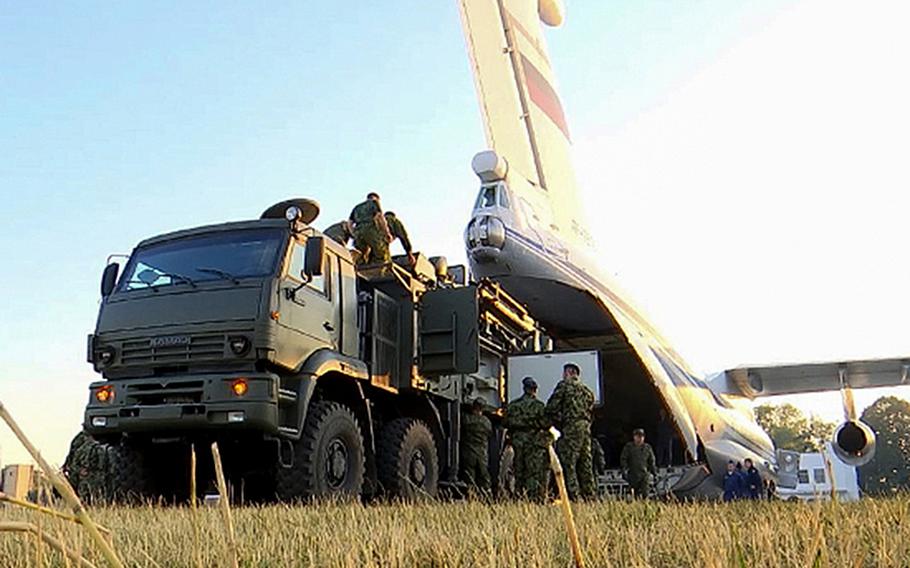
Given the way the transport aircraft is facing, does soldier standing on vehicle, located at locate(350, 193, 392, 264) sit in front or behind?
behind

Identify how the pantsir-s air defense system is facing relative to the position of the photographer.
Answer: facing the viewer and to the left of the viewer

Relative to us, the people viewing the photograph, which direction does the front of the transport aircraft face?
facing away from the viewer and to the right of the viewer

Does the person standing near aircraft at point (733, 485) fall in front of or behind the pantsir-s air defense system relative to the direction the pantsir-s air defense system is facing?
behind

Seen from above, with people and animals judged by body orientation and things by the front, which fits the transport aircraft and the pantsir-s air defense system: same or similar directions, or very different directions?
very different directions

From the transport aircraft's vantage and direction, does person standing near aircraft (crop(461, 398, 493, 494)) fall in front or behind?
behind

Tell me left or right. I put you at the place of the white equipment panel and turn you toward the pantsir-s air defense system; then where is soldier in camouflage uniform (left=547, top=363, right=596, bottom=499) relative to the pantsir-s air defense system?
left

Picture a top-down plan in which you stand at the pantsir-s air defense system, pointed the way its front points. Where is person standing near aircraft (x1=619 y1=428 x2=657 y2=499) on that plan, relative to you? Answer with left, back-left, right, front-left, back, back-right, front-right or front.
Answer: back

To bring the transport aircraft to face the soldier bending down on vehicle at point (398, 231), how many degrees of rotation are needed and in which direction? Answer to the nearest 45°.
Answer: approximately 135° to its right
